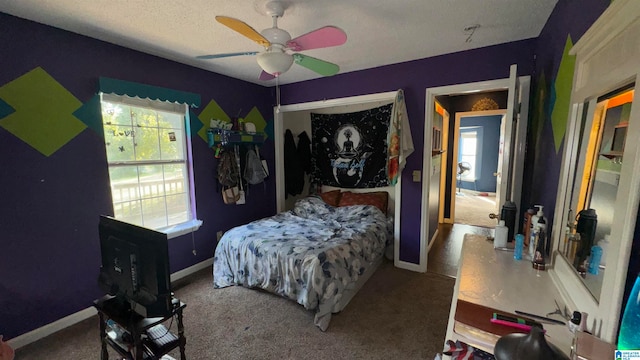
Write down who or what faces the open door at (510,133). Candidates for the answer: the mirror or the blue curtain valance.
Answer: the blue curtain valance

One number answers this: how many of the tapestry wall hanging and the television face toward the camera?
1

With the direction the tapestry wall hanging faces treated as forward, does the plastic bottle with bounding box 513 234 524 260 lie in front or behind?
in front

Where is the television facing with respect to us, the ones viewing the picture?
facing away from the viewer and to the right of the viewer

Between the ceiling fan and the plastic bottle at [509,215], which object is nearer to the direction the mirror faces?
the ceiling fan

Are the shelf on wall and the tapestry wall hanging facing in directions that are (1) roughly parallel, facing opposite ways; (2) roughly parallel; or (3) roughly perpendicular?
roughly perpendicular

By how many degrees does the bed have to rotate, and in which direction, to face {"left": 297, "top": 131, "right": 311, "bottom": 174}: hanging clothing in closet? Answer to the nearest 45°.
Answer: approximately 135° to its right

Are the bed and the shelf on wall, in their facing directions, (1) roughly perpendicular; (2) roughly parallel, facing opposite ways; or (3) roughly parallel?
roughly perpendicular

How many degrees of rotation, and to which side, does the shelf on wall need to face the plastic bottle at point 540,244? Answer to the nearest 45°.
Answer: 0° — it already faces it

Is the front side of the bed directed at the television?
yes

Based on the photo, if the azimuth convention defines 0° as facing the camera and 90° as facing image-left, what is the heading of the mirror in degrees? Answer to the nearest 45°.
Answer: approximately 45°

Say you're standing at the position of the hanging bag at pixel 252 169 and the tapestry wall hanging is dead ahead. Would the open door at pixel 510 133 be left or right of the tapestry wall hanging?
right

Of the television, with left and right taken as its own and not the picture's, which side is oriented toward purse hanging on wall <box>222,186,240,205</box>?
front

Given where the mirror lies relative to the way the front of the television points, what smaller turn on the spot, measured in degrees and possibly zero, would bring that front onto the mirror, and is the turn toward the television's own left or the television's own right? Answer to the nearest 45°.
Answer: approximately 90° to the television's own right

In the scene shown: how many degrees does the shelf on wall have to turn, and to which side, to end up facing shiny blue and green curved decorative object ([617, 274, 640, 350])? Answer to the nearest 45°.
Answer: approximately 45° to its right

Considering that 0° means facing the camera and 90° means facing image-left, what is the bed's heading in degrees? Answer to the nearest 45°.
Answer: approximately 45°
